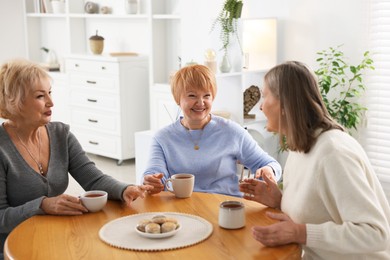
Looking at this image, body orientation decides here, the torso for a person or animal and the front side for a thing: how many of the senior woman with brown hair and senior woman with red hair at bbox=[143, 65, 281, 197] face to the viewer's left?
1

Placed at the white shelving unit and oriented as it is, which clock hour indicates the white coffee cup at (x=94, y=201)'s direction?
The white coffee cup is roughly at 12 o'clock from the white shelving unit.

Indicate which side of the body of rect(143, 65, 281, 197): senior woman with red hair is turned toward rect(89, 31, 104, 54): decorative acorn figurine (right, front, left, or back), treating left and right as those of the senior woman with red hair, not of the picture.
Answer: back

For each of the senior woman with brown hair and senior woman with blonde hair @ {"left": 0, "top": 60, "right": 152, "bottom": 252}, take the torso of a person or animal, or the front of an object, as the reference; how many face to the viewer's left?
1

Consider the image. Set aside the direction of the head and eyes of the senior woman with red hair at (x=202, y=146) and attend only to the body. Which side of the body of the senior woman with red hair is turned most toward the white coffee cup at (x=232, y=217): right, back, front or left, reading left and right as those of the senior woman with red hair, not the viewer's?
front

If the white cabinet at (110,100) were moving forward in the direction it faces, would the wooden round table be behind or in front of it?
in front

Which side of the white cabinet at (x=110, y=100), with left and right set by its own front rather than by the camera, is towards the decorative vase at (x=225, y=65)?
left

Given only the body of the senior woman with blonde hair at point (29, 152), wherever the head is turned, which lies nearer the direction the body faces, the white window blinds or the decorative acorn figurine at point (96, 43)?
the white window blinds

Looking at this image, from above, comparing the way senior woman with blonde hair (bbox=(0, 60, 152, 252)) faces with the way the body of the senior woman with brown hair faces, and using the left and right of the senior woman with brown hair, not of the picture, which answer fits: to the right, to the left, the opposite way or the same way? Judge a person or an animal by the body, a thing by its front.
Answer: the opposite way

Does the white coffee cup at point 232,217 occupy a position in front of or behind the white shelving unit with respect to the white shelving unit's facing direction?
in front

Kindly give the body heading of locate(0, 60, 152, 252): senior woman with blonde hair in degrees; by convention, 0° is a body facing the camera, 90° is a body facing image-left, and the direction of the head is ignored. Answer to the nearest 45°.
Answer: approximately 315°

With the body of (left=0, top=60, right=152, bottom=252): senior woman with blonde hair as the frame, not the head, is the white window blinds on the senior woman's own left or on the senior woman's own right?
on the senior woman's own left

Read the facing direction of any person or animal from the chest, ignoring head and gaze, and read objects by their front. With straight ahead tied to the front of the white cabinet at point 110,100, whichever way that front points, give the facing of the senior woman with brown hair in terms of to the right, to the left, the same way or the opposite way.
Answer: to the right

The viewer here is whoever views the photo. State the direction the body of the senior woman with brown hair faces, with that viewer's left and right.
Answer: facing to the left of the viewer

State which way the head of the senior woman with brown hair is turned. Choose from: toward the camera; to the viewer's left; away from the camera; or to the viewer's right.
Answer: to the viewer's left
